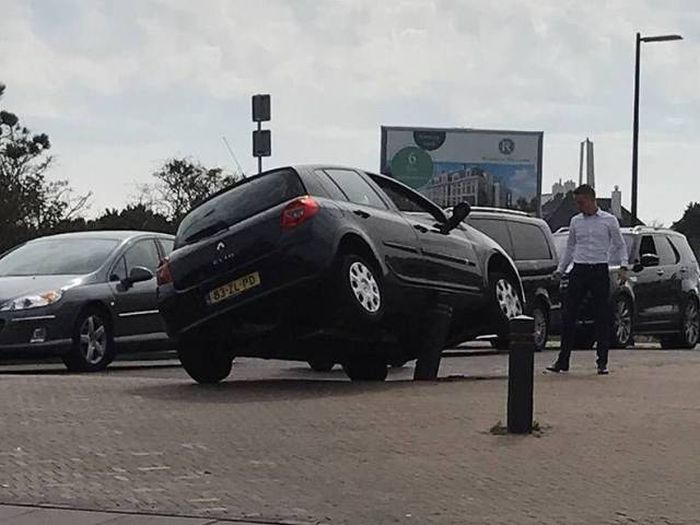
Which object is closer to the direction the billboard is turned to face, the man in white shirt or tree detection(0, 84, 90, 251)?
the man in white shirt

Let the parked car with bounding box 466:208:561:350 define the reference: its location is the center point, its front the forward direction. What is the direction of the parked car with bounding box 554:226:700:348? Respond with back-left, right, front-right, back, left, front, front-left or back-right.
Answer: back

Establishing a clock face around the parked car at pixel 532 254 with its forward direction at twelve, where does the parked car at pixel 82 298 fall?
the parked car at pixel 82 298 is roughly at 12 o'clock from the parked car at pixel 532 254.

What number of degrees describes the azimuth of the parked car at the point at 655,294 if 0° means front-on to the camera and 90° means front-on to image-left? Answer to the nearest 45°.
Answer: approximately 45°

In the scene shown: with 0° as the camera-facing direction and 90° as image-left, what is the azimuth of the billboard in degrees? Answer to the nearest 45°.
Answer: approximately 0°

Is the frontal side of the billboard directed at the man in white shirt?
yes

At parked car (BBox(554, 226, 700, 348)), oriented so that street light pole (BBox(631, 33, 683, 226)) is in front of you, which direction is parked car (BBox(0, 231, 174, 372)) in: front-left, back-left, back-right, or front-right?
back-left

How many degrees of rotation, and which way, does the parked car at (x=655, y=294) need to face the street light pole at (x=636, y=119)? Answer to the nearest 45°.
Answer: approximately 135° to its right

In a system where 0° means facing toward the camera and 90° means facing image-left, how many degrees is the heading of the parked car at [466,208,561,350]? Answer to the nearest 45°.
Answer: approximately 45°

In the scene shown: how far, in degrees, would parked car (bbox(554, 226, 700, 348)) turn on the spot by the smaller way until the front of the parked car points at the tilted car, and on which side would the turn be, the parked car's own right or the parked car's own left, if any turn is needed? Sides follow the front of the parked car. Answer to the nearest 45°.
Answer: approximately 45° to the parked car's own left
